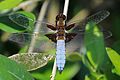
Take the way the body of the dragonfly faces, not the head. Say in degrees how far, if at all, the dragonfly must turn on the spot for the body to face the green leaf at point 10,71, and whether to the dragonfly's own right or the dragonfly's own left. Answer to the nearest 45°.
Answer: approximately 135° to the dragonfly's own left

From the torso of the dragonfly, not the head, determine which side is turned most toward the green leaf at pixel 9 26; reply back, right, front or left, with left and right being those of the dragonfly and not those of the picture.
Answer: left

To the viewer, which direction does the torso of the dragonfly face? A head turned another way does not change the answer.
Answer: away from the camera

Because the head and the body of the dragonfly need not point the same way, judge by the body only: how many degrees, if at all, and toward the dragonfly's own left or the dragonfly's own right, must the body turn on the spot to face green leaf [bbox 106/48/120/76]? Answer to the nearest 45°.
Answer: approximately 135° to the dragonfly's own right
